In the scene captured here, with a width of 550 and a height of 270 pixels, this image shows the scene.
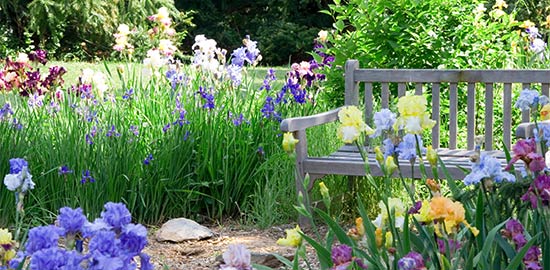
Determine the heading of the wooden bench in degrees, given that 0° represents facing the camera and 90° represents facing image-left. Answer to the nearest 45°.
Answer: approximately 45°
